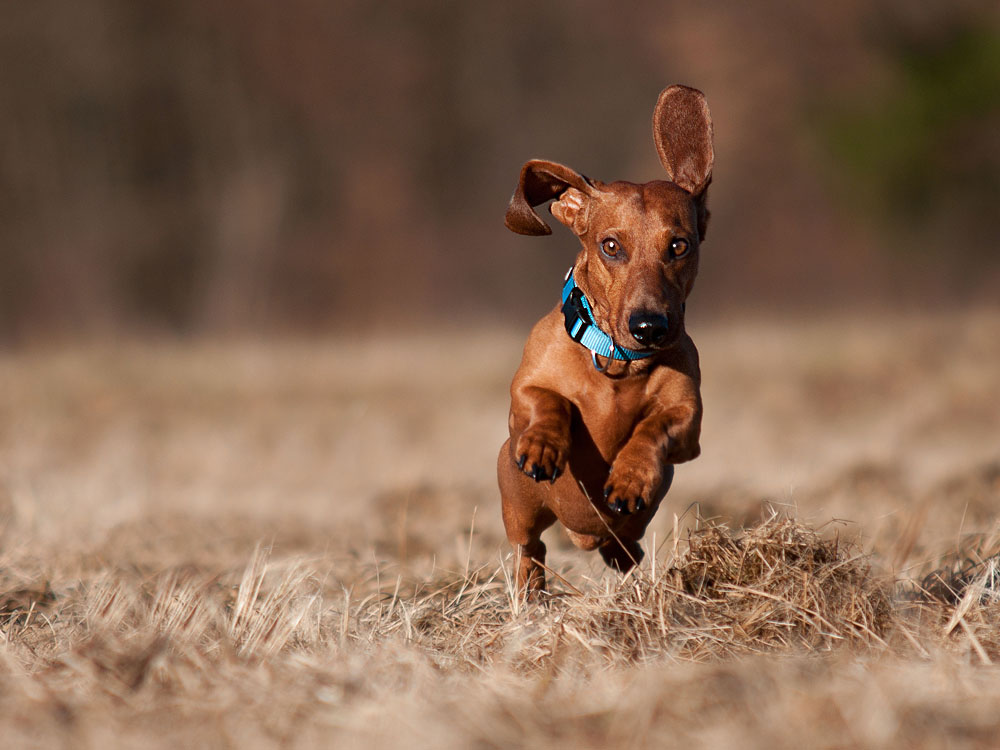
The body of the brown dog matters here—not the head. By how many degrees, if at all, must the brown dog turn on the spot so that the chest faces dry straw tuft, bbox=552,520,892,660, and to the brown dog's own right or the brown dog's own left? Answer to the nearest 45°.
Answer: approximately 45° to the brown dog's own left

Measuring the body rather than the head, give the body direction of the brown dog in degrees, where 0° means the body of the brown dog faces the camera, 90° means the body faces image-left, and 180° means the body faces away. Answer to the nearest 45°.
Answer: approximately 0°
